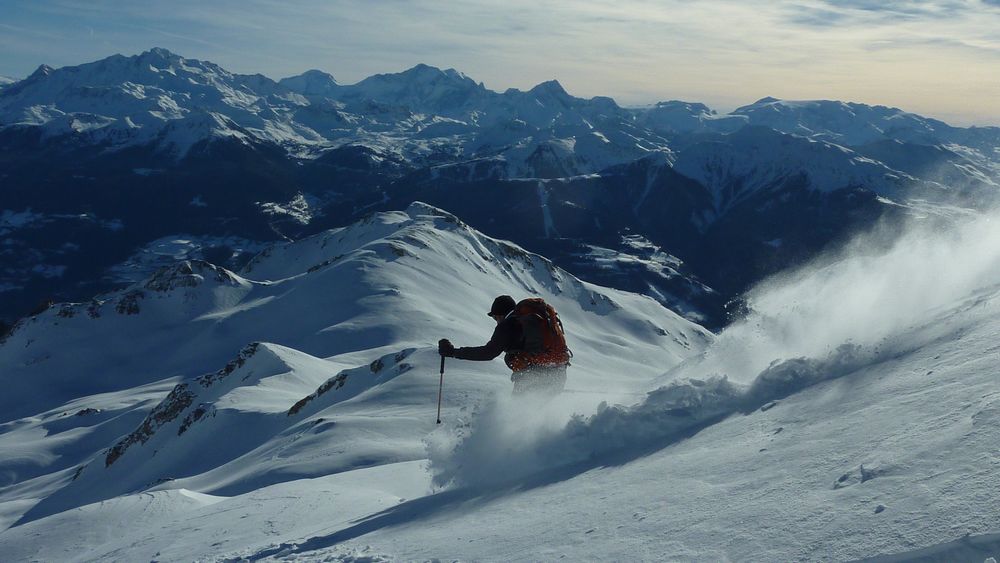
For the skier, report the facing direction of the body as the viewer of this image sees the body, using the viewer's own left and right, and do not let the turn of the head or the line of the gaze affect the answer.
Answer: facing away from the viewer and to the left of the viewer
